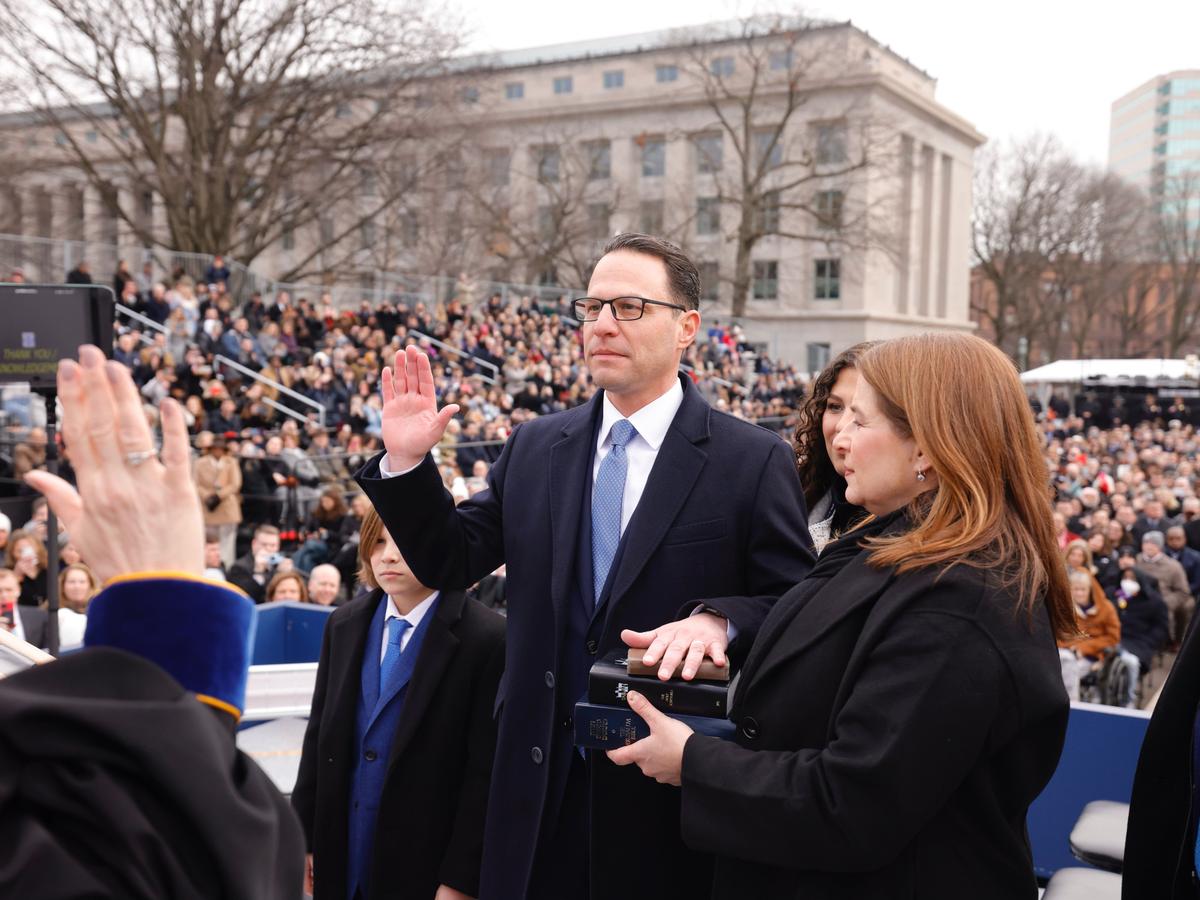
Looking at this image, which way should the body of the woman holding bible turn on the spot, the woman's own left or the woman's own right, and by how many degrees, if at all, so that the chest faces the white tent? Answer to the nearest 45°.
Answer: approximately 90° to the woman's own right

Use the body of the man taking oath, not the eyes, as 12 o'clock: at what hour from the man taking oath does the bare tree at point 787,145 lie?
The bare tree is roughly at 5 o'clock from the man taking oath.

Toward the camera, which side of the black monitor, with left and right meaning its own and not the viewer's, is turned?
front

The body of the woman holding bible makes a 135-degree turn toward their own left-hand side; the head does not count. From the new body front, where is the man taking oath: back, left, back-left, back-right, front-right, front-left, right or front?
back

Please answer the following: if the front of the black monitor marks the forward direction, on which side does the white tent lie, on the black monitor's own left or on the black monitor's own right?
on the black monitor's own left

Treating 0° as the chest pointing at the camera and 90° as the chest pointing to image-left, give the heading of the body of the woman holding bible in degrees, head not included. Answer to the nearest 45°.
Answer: approximately 90°

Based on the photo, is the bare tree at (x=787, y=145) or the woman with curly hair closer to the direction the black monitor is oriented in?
the woman with curly hair

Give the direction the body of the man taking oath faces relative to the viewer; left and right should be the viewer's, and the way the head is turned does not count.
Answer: facing the viewer and to the left of the viewer

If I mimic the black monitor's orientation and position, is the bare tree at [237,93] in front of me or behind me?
behind

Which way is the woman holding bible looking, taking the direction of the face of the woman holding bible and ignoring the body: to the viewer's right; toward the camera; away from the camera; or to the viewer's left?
to the viewer's left

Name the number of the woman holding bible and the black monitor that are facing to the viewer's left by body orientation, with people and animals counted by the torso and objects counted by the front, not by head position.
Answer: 1

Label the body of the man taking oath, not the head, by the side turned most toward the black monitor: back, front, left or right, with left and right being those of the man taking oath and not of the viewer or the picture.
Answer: right
